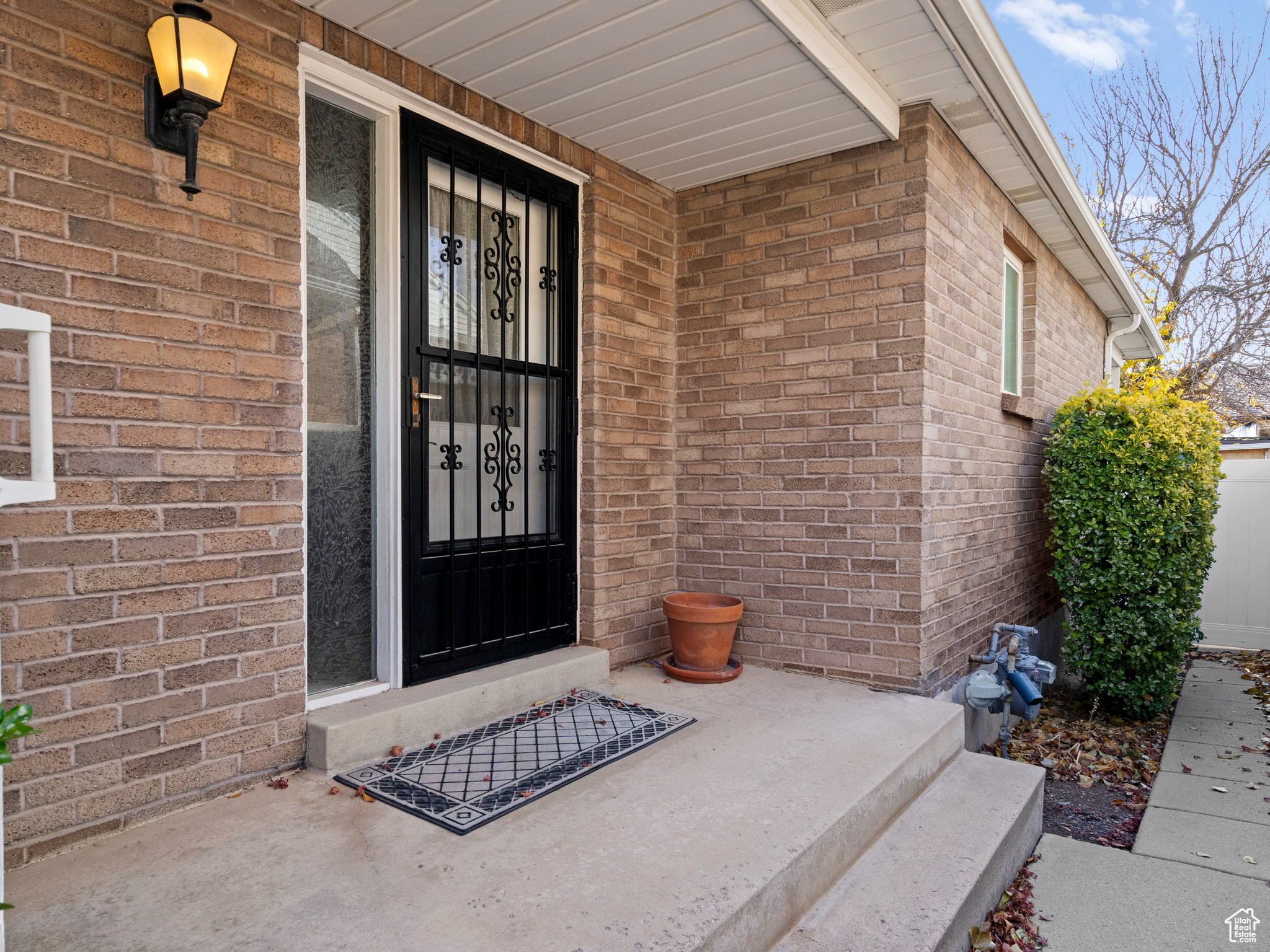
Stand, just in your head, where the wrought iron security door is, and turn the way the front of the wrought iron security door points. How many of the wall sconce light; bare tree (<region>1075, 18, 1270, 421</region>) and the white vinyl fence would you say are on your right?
1

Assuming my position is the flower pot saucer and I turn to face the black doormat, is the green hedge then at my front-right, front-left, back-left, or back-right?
back-left

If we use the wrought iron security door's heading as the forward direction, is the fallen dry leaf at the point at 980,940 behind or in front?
in front

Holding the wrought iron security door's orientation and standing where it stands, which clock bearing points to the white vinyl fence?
The white vinyl fence is roughly at 10 o'clock from the wrought iron security door.

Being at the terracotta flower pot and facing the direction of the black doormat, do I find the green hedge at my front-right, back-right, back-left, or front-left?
back-left

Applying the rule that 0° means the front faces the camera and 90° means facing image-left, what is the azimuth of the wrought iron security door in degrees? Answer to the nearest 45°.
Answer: approximately 315°

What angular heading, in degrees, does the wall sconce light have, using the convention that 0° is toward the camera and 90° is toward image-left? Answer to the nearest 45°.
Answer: approximately 315°

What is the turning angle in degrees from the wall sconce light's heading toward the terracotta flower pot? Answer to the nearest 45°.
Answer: approximately 45° to its left

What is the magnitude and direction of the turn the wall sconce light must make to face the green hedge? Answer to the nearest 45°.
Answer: approximately 45° to its left
